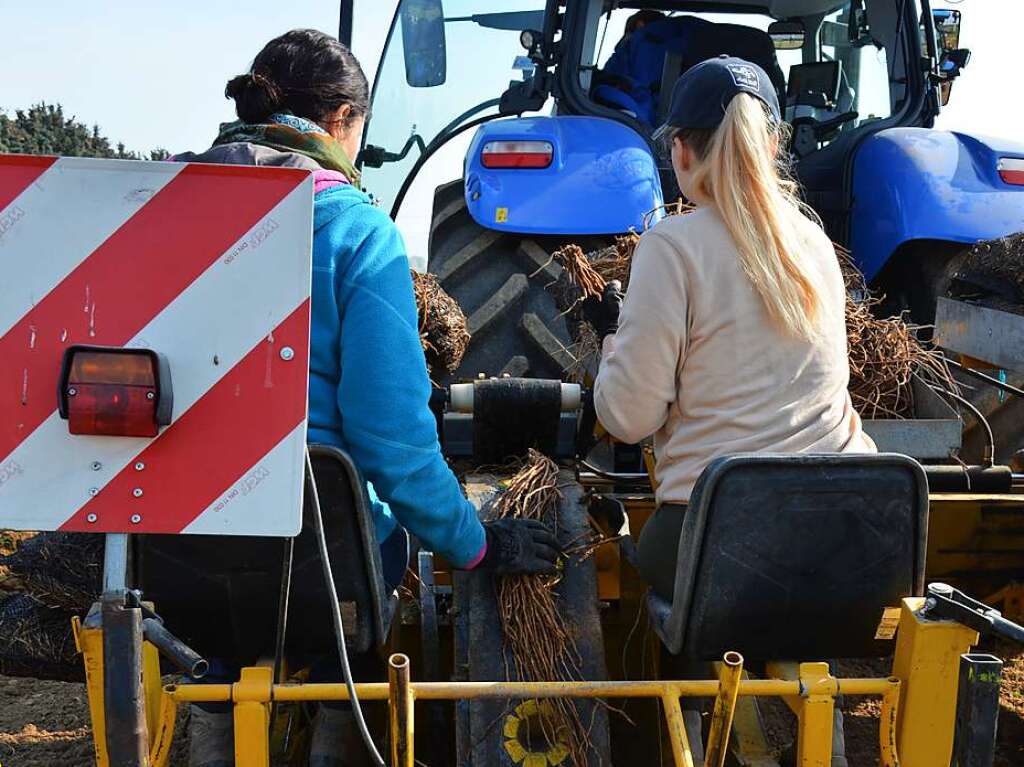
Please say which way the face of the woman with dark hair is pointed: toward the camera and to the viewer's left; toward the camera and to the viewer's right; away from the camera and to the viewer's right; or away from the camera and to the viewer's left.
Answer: away from the camera and to the viewer's right

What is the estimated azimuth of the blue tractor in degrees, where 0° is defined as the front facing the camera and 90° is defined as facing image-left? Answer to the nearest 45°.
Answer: approximately 180°

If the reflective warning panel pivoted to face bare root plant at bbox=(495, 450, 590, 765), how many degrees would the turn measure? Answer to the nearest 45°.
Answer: approximately 135° to its left

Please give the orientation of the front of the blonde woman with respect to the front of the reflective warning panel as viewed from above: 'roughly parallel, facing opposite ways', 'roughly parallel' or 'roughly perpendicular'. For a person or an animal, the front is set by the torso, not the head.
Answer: roughly parallel, facing opposite ways

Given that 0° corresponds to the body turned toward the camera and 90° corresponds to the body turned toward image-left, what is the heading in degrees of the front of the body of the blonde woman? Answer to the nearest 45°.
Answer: approximately 135°

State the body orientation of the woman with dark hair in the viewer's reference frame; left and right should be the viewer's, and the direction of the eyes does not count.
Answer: facing away from the viewer and to the right of the viewer

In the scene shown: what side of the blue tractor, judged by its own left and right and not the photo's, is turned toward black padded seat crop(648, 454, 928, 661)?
back

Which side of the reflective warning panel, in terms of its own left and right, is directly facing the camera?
front

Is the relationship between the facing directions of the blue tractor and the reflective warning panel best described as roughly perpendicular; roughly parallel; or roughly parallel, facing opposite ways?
roughly parallel, facing opposite ways

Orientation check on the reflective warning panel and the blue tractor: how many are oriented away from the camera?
1

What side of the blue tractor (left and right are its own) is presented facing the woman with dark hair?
back

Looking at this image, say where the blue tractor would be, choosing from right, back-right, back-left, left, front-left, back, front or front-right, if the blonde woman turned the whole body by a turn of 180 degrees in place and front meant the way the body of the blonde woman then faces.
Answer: back-left

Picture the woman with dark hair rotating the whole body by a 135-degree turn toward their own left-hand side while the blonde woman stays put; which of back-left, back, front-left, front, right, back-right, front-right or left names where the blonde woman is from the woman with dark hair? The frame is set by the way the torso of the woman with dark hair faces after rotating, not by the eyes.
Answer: back

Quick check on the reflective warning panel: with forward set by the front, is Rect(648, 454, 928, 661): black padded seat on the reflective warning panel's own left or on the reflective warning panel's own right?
on the reflective warning panel's own left

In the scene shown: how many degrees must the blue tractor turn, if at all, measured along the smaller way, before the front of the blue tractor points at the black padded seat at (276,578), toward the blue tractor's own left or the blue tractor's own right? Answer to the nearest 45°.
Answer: approximately 180°

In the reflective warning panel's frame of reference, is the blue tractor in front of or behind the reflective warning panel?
behind
